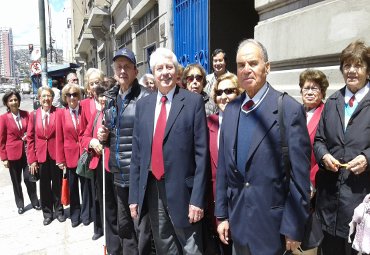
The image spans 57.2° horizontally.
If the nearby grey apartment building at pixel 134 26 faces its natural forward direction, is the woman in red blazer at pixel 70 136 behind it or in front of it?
in front

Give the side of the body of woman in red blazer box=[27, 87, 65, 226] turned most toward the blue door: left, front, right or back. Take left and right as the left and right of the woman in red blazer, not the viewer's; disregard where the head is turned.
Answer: left

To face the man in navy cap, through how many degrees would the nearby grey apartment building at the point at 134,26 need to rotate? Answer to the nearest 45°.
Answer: approximately 45° to its left

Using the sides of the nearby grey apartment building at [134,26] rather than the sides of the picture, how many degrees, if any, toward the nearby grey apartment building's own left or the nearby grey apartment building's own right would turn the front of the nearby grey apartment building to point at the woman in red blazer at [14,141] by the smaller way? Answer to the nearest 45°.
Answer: approximately 45° to the nearby grey apartment building's own left

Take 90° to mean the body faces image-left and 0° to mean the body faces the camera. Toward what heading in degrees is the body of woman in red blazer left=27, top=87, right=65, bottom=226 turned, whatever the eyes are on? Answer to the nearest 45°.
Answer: approximately 0°

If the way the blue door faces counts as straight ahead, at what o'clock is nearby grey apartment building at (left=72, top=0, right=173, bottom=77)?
The nearby grey apartment building is roughly at 4 o'clock from the blue door.

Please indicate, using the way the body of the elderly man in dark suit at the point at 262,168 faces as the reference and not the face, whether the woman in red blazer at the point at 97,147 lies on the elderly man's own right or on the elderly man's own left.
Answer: on the elderly man's own right

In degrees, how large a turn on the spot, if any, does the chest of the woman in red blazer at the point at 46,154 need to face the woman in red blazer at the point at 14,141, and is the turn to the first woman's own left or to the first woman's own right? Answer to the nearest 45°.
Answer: approximately 135° to the first woman's own right

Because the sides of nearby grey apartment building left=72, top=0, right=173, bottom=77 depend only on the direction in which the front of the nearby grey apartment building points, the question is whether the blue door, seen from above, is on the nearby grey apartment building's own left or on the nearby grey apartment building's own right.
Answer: on the nearby grey apartment building's own left

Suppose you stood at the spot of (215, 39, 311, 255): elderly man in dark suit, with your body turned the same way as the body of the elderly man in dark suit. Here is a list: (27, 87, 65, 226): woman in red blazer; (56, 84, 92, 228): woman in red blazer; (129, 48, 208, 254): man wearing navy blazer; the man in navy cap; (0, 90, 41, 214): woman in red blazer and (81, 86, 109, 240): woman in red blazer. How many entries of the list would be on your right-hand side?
6
